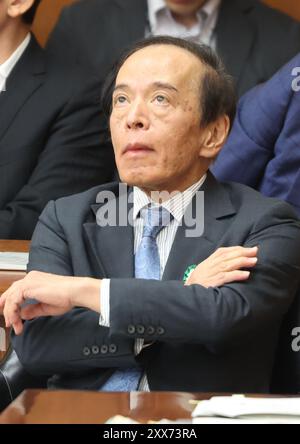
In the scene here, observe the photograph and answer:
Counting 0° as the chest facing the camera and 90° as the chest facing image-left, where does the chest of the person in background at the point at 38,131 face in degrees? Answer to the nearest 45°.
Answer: approximately 45°

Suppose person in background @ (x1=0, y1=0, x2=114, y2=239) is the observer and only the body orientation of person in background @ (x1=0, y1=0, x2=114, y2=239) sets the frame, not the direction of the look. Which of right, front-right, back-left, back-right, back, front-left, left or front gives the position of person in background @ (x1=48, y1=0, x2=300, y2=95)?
back

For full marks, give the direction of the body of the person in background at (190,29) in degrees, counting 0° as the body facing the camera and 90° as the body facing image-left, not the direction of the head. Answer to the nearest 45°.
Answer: approximately 0°

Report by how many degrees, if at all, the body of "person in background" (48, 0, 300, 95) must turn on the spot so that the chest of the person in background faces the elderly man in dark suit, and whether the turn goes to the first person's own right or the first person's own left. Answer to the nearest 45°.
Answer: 0° — they already face them

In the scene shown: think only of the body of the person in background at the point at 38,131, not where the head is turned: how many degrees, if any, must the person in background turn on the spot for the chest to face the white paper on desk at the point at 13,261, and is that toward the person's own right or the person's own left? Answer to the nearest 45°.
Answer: approximately 45° to the person's own left

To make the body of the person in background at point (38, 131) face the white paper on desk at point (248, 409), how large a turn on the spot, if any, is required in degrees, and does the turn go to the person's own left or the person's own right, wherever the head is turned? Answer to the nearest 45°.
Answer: approximately 45° to the person's own left

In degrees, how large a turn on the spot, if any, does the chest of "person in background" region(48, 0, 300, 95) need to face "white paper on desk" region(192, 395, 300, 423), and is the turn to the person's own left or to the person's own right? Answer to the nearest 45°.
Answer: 0° — they already face it

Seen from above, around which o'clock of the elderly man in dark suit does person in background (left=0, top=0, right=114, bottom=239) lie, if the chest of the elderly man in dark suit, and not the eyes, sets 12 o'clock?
The person in background is roughly at 4 o'clock from the elderly man in dark suit.
